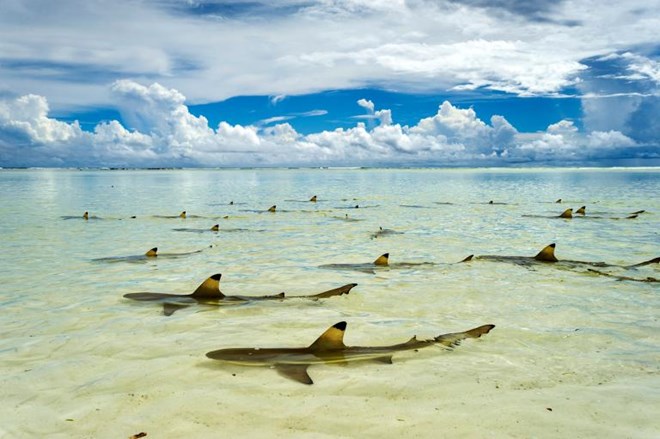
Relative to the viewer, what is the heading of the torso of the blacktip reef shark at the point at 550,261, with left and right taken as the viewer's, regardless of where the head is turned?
facing to the left of the viewer

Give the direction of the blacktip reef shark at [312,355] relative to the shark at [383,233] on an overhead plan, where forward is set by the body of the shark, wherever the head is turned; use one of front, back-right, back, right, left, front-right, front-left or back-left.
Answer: left

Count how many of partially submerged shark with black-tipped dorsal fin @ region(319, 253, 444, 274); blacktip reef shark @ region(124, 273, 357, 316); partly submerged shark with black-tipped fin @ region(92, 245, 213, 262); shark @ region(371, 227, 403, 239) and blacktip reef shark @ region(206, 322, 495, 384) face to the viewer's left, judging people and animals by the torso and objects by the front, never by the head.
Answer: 5

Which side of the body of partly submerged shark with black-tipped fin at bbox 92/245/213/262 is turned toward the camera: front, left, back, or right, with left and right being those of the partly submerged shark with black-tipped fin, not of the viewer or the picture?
left

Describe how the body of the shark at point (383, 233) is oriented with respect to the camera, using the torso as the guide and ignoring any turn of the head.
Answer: to the viewer's left

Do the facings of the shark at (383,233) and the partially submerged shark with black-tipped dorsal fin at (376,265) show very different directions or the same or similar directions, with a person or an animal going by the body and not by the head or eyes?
same or similar directions

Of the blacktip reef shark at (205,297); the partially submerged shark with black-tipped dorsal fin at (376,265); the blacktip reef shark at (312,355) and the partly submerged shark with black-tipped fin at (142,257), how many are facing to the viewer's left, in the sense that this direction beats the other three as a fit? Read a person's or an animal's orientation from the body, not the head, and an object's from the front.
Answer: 4

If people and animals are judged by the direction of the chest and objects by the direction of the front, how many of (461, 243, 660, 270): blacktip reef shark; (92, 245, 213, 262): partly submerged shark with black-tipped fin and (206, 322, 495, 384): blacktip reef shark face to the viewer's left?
3

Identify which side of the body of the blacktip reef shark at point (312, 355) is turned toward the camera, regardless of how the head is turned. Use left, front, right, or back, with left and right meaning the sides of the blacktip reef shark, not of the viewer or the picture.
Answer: left

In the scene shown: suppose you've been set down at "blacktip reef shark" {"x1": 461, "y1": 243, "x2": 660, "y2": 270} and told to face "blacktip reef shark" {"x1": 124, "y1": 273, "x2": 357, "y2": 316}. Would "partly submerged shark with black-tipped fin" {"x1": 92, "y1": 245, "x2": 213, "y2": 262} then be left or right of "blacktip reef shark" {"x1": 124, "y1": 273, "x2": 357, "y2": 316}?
right

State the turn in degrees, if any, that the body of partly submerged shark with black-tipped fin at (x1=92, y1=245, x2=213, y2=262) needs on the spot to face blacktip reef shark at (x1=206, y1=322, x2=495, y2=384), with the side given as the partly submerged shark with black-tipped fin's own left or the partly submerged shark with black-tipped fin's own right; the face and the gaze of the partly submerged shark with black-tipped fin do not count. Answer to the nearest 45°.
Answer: approximately 90° to the partly submerged shark with black-tipped fin's own left

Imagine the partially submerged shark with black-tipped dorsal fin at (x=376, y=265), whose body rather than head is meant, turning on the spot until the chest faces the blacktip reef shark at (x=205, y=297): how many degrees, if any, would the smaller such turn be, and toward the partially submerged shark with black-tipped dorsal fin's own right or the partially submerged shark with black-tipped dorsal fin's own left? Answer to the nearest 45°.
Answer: approximately 45° to the partially submerged shark with black-tipped dorsal fin's own left

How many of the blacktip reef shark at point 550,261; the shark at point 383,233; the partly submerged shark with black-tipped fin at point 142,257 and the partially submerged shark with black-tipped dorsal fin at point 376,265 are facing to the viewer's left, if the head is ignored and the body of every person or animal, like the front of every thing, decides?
4

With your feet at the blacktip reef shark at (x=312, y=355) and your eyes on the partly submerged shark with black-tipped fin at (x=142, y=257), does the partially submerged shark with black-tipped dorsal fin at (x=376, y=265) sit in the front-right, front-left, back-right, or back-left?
front-right

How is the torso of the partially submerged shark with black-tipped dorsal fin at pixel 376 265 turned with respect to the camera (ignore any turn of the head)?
to the viewer's left
